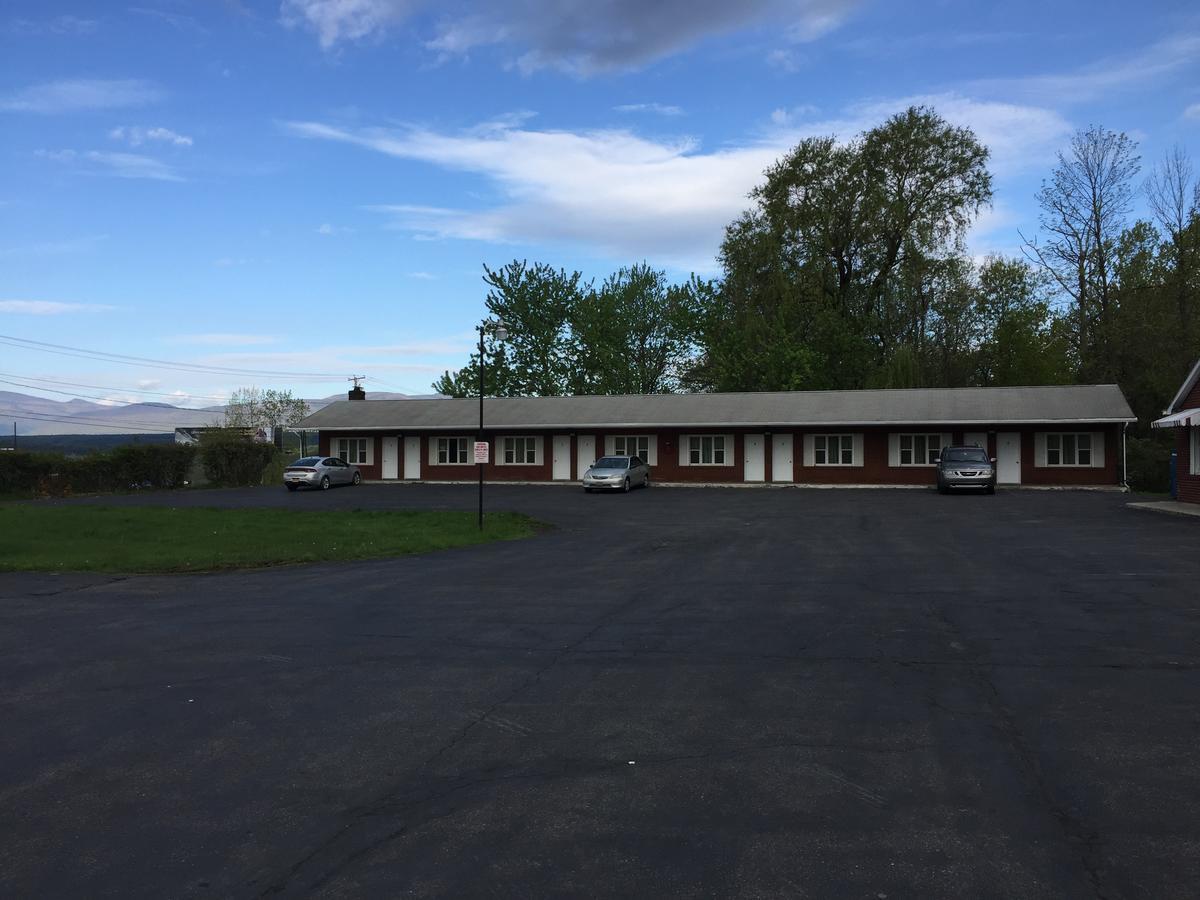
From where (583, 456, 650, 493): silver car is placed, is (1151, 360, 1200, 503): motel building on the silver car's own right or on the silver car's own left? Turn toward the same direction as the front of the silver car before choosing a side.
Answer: on the silver car's own left

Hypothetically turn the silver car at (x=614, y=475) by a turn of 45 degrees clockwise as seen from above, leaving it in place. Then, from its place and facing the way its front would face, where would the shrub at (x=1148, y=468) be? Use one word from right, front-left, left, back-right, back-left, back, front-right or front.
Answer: back

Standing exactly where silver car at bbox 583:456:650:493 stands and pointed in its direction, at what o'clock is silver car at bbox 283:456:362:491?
silver car at bbox 283:456:362:491 is roughly at 2 o'clock from silver car at bbox 583:456:650:493.

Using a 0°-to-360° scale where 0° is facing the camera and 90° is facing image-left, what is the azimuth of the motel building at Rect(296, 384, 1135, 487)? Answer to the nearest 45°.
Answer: approximately 0°

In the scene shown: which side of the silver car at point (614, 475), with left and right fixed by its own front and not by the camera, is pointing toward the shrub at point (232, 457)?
right

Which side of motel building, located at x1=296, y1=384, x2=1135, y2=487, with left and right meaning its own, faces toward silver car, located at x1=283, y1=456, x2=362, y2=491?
right
